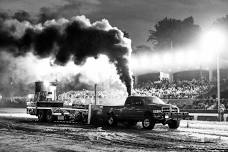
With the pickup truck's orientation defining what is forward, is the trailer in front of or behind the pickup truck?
behind

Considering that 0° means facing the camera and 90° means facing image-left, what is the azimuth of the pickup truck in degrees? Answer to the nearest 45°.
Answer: approximately 315°
